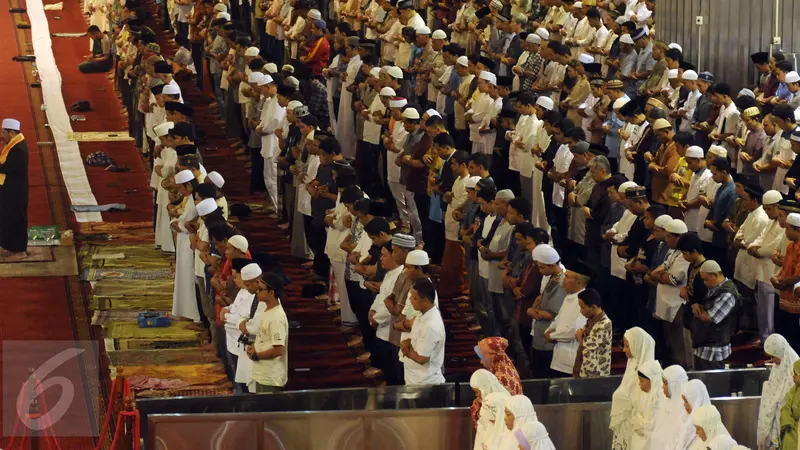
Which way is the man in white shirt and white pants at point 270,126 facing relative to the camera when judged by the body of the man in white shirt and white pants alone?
to the viewer's left

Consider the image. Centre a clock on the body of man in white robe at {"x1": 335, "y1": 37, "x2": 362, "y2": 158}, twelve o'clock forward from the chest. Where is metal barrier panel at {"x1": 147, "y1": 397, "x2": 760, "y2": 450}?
The metal barrier panel is roughly at 9 o'clock from the man in white robe.

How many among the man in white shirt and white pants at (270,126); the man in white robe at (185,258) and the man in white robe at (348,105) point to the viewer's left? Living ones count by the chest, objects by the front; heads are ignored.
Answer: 3

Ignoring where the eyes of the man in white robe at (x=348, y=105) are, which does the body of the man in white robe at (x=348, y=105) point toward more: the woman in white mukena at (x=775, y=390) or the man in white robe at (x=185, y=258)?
the man in white robe

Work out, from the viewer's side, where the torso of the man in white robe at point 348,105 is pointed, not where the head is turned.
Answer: to the viewer's left

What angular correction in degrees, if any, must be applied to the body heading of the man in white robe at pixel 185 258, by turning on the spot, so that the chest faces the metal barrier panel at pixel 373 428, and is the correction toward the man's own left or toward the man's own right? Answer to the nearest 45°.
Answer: approximately 90° to the man's own left

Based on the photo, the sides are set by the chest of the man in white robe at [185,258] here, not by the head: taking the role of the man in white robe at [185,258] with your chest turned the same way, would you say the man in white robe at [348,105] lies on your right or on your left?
on your right

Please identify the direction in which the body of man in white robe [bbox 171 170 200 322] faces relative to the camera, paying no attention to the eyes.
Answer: to the viewer's left

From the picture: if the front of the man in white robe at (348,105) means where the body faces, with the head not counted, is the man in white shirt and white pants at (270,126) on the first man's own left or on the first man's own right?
on the first man's own left

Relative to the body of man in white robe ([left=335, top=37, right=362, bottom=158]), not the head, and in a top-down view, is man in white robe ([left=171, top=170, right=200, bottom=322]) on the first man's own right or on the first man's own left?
on the first man's own left

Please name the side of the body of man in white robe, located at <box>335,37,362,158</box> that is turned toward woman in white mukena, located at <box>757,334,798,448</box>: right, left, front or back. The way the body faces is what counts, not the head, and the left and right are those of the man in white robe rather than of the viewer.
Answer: left

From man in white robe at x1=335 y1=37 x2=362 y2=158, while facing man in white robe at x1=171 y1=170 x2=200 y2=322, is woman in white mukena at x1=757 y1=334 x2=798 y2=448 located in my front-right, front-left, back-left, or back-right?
front-left

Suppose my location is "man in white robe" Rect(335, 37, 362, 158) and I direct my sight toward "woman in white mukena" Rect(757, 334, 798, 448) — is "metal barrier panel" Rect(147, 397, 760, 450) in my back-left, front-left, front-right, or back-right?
front-right
